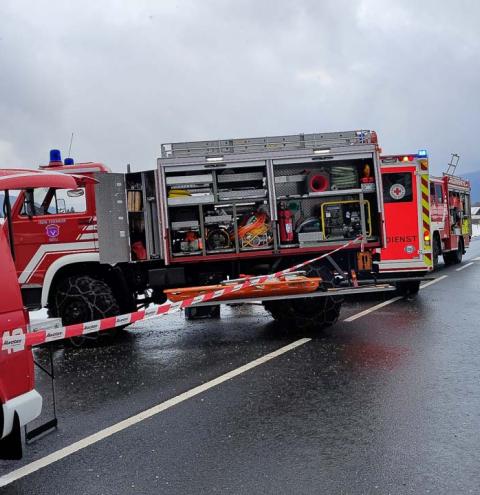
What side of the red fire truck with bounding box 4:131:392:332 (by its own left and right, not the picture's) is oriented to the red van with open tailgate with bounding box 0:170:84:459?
left

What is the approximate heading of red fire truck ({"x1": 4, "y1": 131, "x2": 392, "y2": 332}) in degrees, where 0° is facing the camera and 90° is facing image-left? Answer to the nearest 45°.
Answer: approximately 90°
